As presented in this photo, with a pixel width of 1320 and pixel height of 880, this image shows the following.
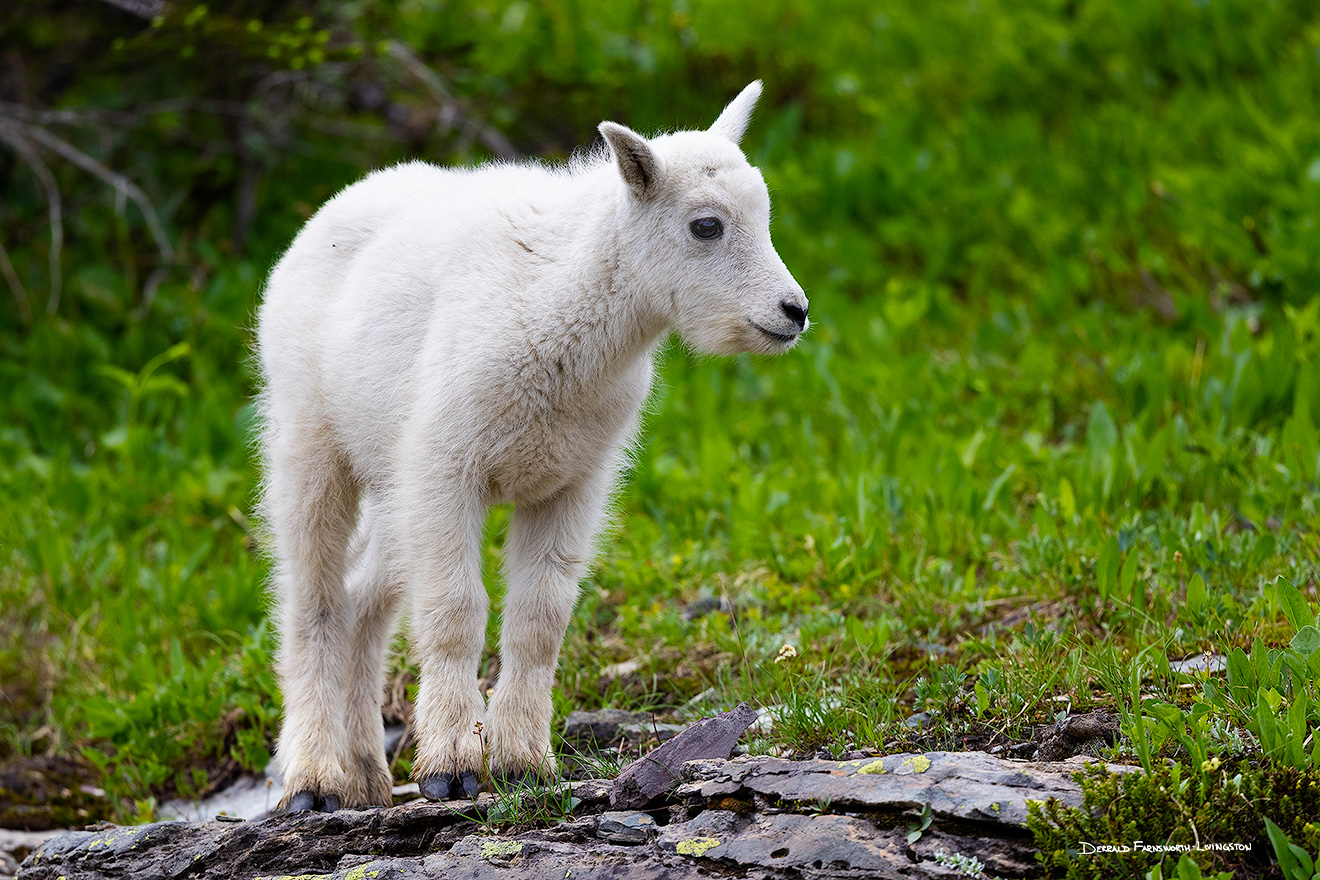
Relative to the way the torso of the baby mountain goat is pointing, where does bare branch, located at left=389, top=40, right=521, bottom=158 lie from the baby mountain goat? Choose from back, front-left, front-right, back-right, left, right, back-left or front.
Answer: back-left

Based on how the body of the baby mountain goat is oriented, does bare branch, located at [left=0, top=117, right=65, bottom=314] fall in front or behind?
behind

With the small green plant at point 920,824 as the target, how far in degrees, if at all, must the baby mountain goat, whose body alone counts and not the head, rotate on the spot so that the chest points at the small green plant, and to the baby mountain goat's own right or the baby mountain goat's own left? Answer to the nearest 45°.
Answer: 0° — it already faces it

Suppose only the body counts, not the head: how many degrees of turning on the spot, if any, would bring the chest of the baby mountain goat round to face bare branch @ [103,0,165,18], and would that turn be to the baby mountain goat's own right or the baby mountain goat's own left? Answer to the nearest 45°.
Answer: approximately 180°

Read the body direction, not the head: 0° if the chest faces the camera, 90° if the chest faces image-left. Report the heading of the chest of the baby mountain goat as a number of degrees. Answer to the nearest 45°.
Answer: approximately 315°

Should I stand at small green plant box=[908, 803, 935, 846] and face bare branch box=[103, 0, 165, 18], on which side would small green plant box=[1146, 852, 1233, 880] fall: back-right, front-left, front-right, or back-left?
back-right

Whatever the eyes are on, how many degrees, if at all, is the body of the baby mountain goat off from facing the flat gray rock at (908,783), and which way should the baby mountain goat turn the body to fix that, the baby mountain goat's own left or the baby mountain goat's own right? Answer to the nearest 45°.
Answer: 0° — it already faces it
